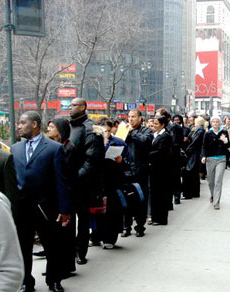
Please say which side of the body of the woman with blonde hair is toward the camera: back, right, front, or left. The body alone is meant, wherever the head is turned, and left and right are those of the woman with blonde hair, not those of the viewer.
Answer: left

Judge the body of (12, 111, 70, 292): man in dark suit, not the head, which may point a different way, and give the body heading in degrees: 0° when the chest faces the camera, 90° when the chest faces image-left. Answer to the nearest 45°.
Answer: approximately 45°

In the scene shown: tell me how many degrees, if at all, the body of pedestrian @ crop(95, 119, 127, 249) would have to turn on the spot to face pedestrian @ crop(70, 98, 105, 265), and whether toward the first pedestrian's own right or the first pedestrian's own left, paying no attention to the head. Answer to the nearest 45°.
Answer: approximately 45° to the first pedestrian's own left

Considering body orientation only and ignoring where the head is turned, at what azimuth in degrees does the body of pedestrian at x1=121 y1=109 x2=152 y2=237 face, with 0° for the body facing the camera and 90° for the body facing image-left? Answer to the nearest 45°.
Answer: approximately 45°

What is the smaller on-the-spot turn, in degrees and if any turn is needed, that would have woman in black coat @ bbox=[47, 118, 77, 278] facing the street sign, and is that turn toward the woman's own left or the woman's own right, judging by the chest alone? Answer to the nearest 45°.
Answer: approximately 90° to the woman's own right

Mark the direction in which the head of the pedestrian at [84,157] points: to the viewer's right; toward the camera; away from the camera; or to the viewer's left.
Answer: to the viewer's left

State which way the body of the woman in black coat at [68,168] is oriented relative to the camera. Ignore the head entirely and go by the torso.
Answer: to the viewer's left

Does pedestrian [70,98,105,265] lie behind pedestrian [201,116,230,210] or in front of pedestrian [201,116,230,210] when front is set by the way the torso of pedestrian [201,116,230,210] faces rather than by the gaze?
in front

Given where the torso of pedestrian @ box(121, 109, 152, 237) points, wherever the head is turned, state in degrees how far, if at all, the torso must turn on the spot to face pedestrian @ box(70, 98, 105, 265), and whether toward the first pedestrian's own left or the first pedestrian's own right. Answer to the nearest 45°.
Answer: approximately 45° to the first pedestrian's own left

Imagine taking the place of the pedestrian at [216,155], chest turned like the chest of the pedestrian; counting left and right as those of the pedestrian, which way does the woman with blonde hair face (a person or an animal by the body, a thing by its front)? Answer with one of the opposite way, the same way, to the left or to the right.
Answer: to the right

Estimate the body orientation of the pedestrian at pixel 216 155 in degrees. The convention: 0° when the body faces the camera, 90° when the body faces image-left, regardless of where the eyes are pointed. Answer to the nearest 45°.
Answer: approximately 0°
